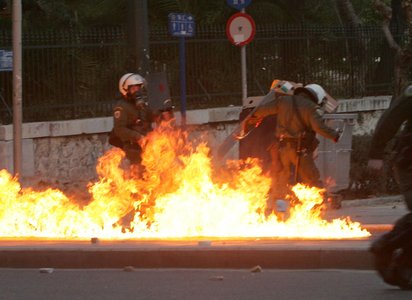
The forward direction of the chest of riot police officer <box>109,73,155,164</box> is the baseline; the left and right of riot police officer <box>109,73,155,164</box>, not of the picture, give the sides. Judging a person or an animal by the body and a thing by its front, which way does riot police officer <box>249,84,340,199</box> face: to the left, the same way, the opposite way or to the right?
to the left

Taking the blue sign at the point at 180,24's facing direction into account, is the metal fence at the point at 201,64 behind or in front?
behind

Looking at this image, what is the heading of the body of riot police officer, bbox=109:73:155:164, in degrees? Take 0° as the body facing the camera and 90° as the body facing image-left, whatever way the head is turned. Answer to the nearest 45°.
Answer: approximately 315°

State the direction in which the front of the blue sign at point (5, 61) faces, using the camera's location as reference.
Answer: facing the viewer

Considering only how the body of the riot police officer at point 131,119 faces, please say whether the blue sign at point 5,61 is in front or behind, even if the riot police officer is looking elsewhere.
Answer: behind

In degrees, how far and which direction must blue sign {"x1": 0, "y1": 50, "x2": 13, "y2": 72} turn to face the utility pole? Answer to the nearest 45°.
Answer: approximately 90° to its left

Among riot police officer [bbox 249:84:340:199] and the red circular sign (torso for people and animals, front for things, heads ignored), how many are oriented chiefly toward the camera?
1

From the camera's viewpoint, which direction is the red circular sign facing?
toward the camera

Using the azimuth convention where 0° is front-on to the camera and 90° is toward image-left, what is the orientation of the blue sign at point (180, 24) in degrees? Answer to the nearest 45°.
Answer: approximately 0°

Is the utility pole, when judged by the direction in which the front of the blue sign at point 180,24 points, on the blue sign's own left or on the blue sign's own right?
on the blue sign's own right

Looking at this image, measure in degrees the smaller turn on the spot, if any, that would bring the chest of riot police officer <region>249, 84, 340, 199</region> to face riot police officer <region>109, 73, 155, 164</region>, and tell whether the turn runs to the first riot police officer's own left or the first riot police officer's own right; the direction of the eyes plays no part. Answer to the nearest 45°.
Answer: approximately 135° to the first riot police officer's own left
